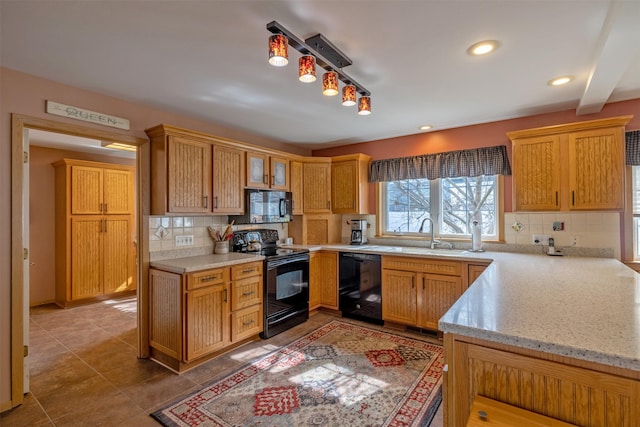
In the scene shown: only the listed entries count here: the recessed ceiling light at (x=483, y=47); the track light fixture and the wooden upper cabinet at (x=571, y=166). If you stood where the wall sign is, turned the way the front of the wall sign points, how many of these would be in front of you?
3

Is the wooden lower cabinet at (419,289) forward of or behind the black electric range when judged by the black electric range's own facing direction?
forward

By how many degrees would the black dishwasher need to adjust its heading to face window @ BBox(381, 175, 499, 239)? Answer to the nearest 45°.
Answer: approximately 135° to its left

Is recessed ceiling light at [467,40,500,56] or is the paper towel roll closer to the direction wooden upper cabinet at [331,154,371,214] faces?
the recessed ceiling light

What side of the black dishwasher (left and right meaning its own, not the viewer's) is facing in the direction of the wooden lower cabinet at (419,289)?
left

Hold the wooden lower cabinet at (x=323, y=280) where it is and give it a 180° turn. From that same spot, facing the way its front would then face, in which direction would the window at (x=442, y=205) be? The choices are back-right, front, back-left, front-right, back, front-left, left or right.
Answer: right

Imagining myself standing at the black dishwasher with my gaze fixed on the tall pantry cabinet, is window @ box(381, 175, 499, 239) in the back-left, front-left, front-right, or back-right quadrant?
back-right

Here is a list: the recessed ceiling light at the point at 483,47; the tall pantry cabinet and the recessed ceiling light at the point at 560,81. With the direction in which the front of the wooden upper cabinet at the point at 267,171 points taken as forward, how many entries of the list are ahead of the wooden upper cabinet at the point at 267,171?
2

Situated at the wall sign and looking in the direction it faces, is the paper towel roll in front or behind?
in front

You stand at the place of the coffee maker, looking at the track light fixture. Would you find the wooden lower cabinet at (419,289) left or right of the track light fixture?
left

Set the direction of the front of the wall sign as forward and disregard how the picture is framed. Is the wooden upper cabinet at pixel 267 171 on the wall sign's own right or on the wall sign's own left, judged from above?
on the wall sign's own left

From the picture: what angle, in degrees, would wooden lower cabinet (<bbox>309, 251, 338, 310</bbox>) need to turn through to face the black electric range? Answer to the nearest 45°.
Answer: approximately 45° to its right
